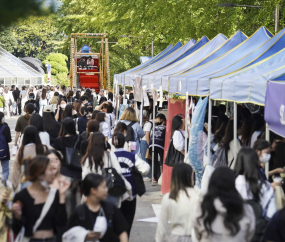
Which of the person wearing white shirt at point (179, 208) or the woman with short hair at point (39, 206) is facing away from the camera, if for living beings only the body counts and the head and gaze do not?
the person wearing white shirt

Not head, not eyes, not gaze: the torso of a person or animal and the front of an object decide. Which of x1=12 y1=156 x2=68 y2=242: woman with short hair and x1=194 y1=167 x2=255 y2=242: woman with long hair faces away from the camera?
x1=194 y1=167 x2=255 y2=242: woman with long hair

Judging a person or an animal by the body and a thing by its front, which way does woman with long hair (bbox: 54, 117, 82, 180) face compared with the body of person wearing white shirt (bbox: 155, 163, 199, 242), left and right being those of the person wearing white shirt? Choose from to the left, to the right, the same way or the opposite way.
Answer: the same way

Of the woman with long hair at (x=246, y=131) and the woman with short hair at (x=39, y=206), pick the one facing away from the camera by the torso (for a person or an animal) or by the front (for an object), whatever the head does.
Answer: the woman with long hair at (x=246, y=131)

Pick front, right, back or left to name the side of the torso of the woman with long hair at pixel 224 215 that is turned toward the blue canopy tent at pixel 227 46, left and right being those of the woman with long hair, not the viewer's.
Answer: front

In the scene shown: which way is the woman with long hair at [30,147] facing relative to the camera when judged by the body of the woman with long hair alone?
away from the camera

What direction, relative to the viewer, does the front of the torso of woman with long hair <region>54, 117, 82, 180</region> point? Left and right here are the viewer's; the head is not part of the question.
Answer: facing away from the viewer

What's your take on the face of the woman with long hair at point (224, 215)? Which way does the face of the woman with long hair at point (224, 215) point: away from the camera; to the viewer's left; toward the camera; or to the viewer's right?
away from the camera

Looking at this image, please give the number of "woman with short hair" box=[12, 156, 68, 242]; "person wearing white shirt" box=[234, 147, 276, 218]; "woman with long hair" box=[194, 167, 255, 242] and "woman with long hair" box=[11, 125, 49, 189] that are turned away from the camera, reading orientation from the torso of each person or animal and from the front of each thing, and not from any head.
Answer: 3

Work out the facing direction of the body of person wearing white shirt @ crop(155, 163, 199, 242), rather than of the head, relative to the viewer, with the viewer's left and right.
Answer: facing away from the viewer

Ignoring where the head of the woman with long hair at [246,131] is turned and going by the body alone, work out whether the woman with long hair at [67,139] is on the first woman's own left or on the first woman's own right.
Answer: on the first woman's own left

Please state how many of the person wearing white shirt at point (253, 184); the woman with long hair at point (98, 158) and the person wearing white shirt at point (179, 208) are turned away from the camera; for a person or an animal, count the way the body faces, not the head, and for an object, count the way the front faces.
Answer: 3

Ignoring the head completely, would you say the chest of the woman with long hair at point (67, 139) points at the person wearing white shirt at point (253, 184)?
no

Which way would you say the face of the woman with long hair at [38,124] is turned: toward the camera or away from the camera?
away from the camera

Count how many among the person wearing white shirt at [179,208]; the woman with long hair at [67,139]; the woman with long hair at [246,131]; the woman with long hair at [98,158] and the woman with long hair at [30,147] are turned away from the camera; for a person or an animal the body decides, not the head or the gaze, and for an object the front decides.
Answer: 5

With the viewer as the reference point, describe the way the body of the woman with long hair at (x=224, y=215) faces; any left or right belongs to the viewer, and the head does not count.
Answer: facing away from the viewer
